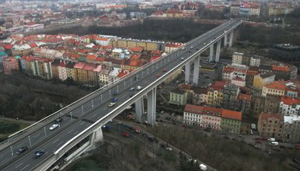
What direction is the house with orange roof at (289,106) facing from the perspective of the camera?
toward the camera

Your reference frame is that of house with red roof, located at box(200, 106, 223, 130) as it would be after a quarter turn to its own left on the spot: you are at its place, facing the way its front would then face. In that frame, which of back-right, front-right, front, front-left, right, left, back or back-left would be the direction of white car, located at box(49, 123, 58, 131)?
back-right

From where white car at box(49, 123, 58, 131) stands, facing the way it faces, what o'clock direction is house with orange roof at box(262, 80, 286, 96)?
The house with orange roof is roughly at 7 o'clock from the white car.

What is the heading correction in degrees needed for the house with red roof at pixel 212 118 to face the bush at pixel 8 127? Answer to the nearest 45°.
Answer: approximately 90° to its right

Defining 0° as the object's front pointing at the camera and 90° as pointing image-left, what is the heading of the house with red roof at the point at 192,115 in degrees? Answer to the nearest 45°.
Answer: approximately 0°

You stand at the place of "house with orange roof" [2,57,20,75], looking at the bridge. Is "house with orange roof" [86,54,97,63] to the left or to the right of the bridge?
left

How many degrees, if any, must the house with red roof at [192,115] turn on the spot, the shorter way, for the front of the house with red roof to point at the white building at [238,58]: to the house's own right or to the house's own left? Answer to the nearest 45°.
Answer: approximately 180°

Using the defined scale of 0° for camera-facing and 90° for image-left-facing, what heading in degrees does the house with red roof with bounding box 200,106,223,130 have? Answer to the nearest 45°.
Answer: approximately 0°
